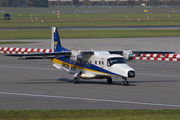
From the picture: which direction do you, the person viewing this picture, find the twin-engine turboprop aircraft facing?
facing the viewer and to the right of the viewer
